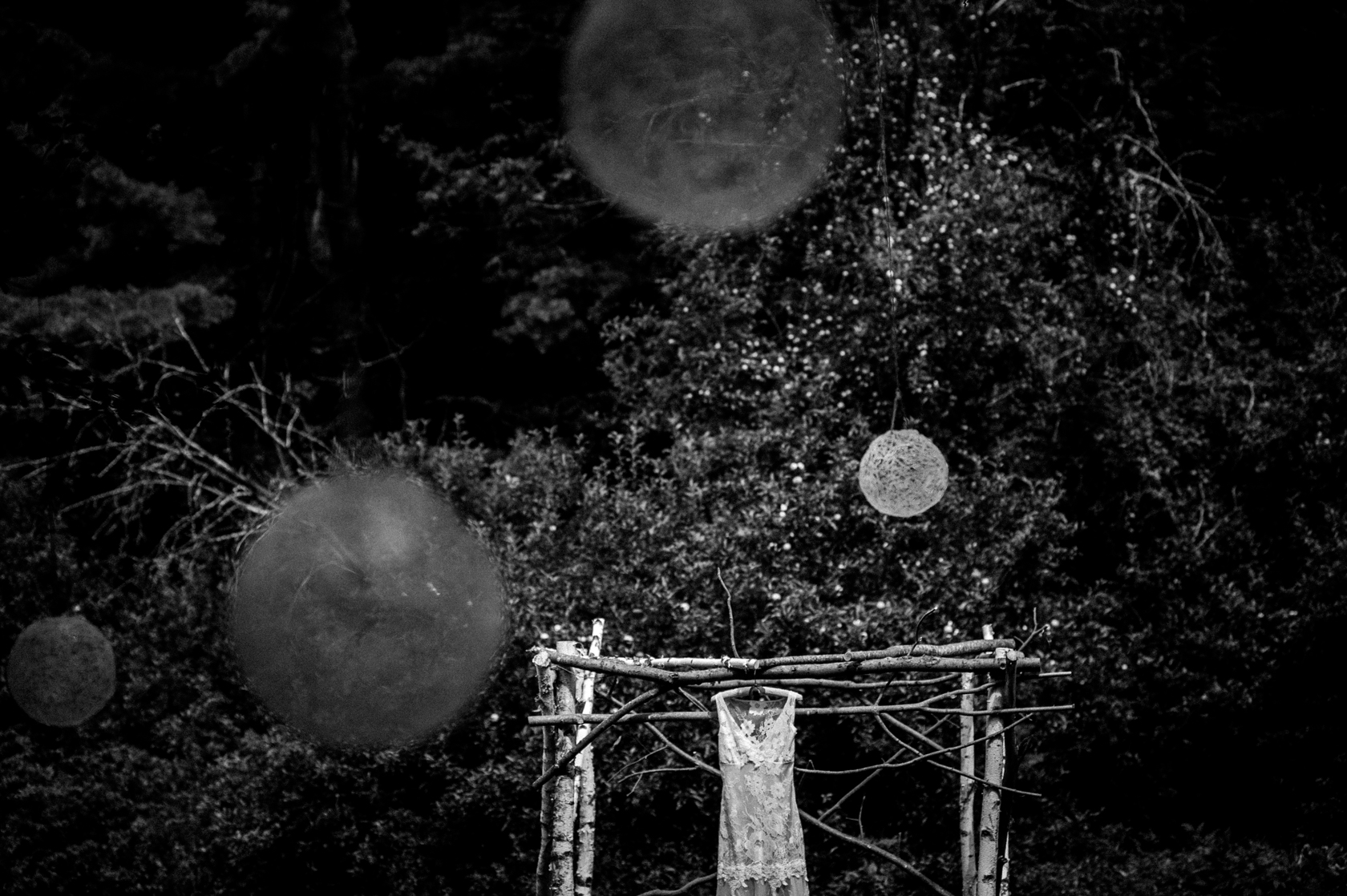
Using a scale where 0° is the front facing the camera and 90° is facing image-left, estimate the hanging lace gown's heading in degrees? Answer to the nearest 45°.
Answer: approximately 0°

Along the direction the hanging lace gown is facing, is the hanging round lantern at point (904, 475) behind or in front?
behind
